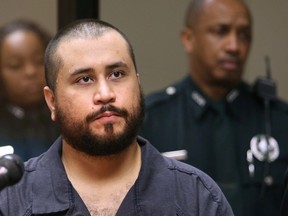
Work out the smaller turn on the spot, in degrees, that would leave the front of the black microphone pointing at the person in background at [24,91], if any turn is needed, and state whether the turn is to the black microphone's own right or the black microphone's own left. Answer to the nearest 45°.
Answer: approximately 90° to the black microphone's own left

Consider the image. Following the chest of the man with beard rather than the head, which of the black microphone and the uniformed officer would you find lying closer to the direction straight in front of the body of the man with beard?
the black microphone

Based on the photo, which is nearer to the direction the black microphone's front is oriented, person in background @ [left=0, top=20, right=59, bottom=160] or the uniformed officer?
the uniformed officer

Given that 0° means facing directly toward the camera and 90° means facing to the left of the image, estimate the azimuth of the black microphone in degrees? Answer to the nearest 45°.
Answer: approximately 270°

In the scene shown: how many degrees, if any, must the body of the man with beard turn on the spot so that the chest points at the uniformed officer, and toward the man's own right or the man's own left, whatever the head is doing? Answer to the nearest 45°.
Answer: approximately 135° to the man's own left

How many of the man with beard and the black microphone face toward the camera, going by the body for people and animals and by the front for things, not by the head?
1

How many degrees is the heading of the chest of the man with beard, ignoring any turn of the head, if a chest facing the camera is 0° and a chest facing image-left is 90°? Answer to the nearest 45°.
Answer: approximately 0°
